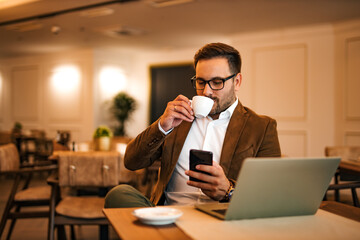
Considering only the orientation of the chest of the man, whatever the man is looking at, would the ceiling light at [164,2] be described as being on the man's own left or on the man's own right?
on the man's own right

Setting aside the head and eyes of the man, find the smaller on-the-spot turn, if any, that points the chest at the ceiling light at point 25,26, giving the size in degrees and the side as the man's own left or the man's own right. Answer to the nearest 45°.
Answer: approximately 90° to the man's own right

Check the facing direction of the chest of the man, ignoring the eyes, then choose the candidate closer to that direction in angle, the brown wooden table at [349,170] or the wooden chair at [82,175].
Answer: the wooden chair at [82,175]

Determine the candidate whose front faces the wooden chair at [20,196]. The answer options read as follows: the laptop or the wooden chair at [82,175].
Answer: the laptop

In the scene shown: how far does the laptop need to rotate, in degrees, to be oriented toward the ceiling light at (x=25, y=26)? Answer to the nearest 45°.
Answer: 0° — it already faces it

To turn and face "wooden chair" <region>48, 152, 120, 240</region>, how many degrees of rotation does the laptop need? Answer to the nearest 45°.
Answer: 0° — it already faces it

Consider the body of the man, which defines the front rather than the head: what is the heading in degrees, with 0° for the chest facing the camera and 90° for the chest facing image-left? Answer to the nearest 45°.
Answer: approximately 45°

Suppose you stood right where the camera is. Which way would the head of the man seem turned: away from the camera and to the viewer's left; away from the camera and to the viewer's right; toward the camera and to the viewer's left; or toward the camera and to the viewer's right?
toward the camera and to the viewer's left
